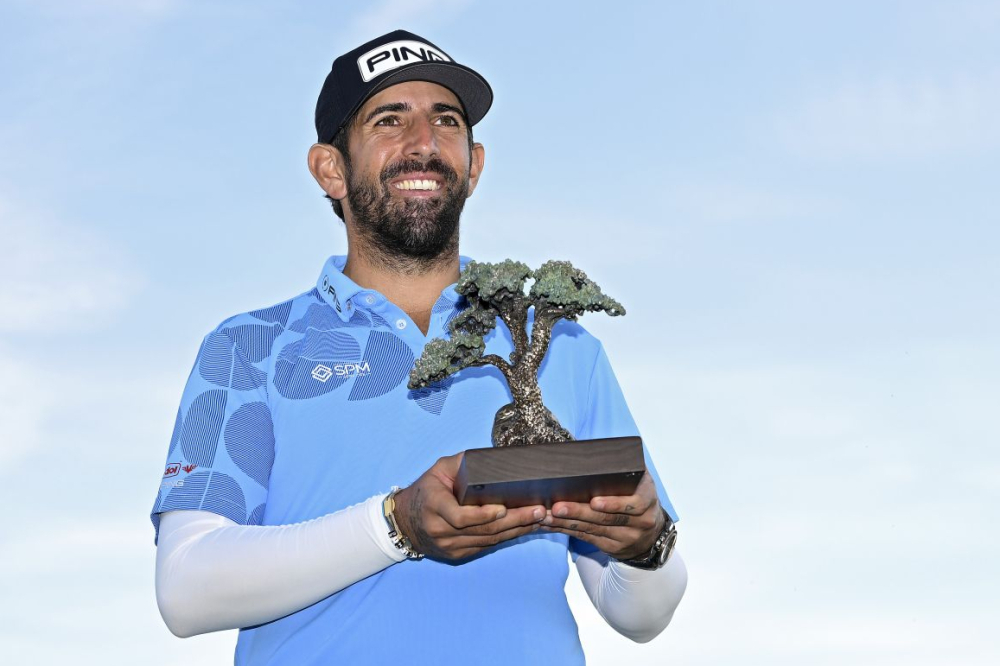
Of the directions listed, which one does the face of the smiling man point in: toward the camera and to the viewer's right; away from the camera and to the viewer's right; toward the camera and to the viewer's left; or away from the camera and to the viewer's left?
toward the camera and to the viewer's right

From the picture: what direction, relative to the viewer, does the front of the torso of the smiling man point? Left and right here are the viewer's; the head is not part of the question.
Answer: facing the viewer and to the right of the viewer
